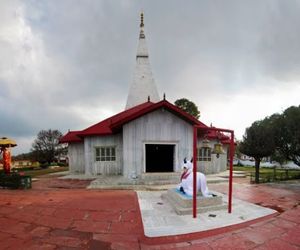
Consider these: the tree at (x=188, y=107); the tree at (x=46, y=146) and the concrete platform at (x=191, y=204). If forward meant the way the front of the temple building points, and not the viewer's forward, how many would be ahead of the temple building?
1

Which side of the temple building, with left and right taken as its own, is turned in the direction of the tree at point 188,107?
back

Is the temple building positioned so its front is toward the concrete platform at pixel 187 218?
yes

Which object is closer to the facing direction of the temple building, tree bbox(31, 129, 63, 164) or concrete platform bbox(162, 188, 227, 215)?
the concrete platform

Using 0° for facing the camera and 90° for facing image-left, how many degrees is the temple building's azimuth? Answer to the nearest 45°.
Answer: approximately 0°

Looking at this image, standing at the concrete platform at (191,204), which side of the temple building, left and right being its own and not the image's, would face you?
front
